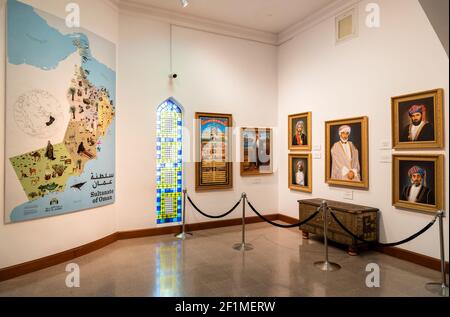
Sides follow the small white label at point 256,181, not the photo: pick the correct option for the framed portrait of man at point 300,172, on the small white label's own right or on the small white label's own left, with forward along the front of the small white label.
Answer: on the small white label's own left

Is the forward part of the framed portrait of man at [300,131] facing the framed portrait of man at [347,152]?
no

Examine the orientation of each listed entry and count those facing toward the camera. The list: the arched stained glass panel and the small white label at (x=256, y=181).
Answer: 2

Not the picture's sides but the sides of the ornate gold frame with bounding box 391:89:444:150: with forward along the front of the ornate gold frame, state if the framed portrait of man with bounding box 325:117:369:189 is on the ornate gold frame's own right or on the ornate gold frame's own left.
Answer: on the ornate gold frame's own right

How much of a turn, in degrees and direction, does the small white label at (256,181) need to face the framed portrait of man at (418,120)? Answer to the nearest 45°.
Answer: approximately 45° to its left

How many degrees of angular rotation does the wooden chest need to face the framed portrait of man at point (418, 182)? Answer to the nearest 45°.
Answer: approximately 135° to its left

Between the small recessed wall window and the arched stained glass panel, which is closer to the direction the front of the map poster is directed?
the small recessed wall window

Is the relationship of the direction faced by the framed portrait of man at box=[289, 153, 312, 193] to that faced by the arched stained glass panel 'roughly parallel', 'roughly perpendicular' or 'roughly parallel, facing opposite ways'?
roughly perpendicular

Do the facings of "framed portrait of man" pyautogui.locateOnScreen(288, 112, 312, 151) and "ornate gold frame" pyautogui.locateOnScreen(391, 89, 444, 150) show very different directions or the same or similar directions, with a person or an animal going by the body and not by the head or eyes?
same or similar directions

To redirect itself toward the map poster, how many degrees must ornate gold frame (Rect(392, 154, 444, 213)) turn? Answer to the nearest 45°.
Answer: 0° — it already faces it

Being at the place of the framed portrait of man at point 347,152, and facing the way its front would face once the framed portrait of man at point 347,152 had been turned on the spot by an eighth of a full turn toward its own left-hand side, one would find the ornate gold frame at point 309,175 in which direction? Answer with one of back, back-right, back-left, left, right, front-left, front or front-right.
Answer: back-right

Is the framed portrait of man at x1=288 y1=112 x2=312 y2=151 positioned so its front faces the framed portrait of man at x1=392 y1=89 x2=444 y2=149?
no

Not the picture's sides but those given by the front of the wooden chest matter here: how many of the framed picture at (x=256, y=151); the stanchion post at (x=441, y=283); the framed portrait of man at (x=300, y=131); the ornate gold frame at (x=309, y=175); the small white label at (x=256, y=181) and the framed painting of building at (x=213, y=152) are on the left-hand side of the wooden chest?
1

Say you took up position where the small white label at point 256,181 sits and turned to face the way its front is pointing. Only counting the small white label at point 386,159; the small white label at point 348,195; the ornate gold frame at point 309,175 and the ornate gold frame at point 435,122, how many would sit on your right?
0

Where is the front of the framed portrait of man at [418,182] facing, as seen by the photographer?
facing the viewer and to the left of the viewer

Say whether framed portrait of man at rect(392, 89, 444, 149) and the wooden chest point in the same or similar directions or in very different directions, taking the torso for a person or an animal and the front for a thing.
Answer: same or similar directions

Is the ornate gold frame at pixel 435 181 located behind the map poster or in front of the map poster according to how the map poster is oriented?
in front

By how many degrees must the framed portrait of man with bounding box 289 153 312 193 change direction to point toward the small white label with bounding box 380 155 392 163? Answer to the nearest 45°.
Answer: approximately 90° to its left

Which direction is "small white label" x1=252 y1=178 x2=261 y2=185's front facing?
toward the camera
